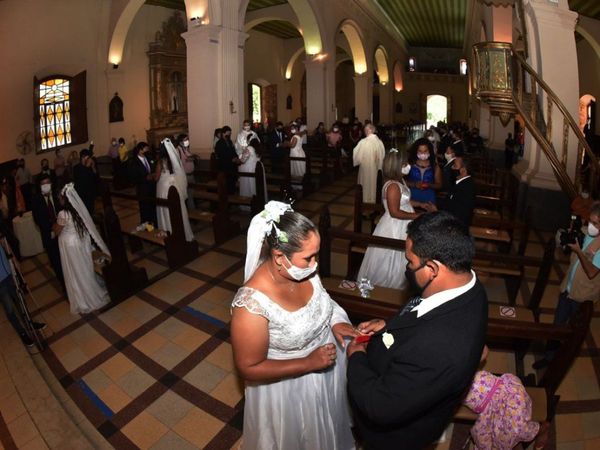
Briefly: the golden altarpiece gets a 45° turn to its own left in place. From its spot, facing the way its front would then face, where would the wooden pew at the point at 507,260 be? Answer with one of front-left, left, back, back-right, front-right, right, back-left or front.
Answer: right

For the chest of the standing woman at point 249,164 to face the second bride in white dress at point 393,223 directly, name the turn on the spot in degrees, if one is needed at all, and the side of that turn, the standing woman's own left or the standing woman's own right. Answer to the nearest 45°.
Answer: approximately 90° to the standing woman's own left

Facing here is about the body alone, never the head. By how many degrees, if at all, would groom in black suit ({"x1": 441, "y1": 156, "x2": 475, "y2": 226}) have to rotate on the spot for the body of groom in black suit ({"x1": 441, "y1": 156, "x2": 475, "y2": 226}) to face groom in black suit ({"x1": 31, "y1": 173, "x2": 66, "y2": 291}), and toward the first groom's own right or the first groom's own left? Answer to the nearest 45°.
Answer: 0° — they already face them

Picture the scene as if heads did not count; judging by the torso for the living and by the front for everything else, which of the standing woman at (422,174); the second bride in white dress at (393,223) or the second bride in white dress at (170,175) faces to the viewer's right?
the second bride in white dress at (393,223)

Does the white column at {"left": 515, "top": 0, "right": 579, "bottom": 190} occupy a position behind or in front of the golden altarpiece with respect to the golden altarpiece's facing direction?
in front

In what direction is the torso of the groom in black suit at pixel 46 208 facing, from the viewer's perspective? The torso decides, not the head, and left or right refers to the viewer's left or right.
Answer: facing the viewer and to the right of the viewer

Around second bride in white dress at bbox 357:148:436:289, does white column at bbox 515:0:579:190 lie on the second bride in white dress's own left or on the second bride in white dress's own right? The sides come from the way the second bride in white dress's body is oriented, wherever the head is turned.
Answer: on the second bride in white dress's own left

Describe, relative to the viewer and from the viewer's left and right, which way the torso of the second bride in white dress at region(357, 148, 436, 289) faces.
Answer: facing to the right of the viewer

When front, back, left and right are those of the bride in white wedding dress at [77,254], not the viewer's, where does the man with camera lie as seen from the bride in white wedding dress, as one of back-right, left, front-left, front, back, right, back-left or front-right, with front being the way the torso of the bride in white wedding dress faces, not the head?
back

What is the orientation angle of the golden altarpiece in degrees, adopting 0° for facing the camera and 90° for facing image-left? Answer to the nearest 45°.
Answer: approximately 315°

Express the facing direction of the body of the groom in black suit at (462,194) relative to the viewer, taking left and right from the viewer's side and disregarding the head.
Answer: facing to the left of the viewer

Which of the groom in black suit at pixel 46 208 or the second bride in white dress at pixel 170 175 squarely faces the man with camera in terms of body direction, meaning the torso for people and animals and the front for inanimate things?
the groom in black suit

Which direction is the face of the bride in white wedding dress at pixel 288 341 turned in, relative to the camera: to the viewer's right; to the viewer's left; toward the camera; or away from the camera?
to the viewer's right

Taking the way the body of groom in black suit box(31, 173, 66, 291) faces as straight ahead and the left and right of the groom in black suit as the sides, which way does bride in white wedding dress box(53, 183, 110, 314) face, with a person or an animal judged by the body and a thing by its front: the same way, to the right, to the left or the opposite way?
the opposite way
